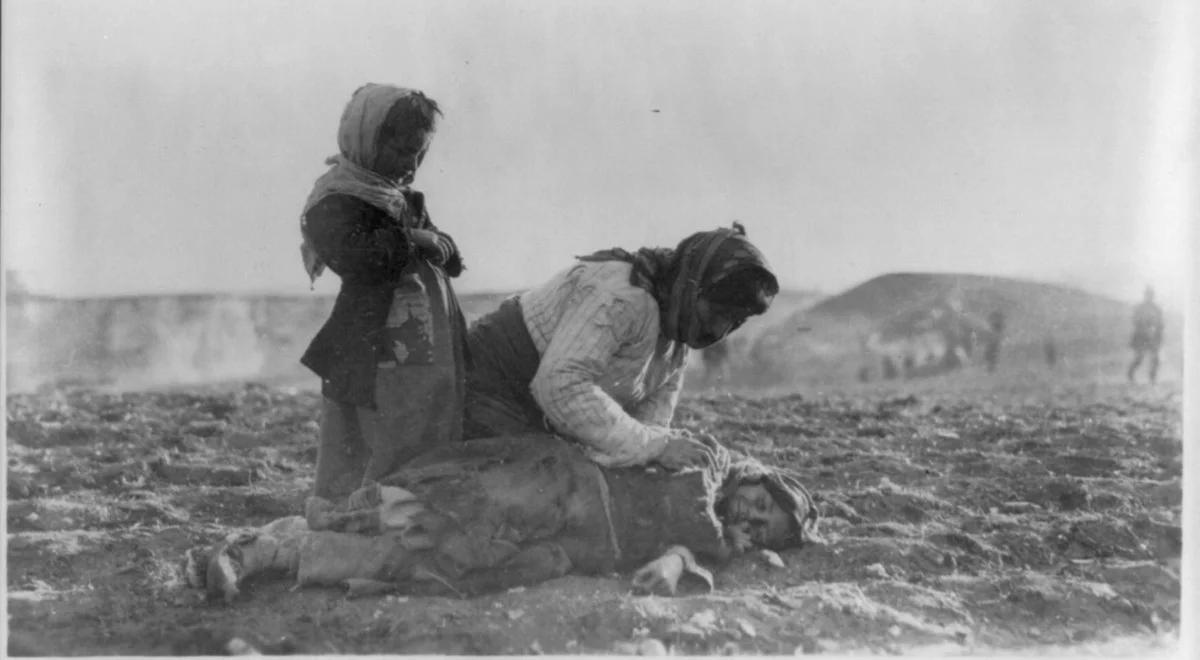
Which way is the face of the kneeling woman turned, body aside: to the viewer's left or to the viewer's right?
to the viewer's right

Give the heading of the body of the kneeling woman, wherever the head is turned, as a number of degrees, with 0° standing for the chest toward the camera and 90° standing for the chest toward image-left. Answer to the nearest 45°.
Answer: approximately 270°

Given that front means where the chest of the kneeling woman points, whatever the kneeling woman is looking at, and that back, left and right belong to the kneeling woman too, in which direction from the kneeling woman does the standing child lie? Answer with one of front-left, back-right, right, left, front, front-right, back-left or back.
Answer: back
